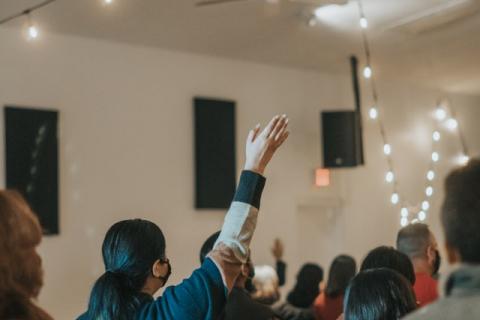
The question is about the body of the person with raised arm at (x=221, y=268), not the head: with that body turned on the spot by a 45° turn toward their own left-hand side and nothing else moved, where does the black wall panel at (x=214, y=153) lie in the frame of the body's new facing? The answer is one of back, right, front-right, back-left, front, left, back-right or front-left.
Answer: front

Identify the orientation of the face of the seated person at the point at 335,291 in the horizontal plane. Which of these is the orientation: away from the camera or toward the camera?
away from the camera

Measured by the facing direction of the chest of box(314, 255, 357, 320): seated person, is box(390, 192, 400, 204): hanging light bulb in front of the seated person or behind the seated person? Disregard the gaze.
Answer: in front

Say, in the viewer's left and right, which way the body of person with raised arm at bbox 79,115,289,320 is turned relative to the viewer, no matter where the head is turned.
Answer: facing away from the viewer and to the right of the viewer

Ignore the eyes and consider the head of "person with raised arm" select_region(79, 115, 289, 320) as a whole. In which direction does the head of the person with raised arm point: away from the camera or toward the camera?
away from the camera

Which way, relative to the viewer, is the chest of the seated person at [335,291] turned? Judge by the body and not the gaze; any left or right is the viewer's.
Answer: facing away from the viewer and to the right of the viewer

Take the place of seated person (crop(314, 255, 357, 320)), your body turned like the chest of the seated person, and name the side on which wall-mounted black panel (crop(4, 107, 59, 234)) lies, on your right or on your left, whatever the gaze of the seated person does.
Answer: on your left

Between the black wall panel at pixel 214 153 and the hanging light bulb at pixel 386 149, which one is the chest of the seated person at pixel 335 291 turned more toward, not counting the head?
the hanging light bulb

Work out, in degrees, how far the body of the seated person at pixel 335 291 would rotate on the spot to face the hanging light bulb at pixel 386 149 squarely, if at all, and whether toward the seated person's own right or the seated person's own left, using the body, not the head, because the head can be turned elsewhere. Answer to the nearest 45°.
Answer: approximately 45° to the seated person's own left

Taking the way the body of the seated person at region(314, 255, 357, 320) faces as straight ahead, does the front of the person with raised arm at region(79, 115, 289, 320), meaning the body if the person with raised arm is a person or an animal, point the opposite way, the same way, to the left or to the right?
the same way

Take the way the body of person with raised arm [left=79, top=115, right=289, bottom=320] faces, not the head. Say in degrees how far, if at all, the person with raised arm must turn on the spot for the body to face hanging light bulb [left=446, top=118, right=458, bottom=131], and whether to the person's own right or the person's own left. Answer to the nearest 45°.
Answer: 0° — they already face it

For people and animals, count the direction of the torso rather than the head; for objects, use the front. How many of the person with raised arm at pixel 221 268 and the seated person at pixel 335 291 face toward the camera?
0

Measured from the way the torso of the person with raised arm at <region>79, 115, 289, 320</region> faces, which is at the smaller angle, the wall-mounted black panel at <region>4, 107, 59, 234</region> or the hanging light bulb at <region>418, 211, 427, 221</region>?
the hanging light bulb

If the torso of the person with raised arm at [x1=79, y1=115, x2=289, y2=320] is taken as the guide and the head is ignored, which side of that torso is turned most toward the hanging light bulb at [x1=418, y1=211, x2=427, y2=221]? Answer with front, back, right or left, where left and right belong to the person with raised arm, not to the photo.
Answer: front
